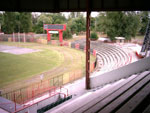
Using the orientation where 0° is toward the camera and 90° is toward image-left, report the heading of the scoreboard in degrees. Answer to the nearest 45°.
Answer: approximately 0°

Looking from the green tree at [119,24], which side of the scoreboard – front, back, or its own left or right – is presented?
left

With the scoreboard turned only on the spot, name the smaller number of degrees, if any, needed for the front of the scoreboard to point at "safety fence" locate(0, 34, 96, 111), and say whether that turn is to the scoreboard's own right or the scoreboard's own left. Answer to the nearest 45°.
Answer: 0° — it already faces it

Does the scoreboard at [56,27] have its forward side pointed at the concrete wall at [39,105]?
yes

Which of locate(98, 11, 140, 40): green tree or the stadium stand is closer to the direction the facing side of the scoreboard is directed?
the stadium stand

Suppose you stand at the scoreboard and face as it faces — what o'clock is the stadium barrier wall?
The stadium barrier wall is roughly at 12 o'clock from the scoreboard.
